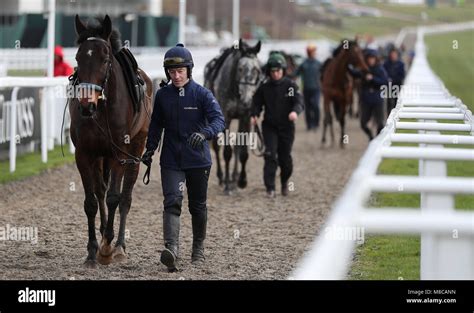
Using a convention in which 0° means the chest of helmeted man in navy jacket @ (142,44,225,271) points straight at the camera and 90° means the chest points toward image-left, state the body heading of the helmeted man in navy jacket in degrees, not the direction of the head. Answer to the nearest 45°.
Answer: approximately 0°

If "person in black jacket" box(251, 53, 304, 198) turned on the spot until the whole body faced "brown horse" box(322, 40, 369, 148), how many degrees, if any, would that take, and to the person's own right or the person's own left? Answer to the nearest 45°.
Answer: approximately 180°

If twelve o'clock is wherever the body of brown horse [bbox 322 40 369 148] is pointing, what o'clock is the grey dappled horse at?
The grey dappled horse is roughly at 2 o'clock from the brown horse.

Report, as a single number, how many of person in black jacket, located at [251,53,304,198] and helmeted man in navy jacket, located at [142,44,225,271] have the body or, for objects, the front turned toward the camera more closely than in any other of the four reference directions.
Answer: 2

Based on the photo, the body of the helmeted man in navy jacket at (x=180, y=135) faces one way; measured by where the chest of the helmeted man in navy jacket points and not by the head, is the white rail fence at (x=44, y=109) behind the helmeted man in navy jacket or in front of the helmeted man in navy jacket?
behind

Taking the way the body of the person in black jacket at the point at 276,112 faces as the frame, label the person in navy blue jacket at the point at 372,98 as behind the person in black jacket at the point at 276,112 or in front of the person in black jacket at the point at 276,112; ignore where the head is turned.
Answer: behind
